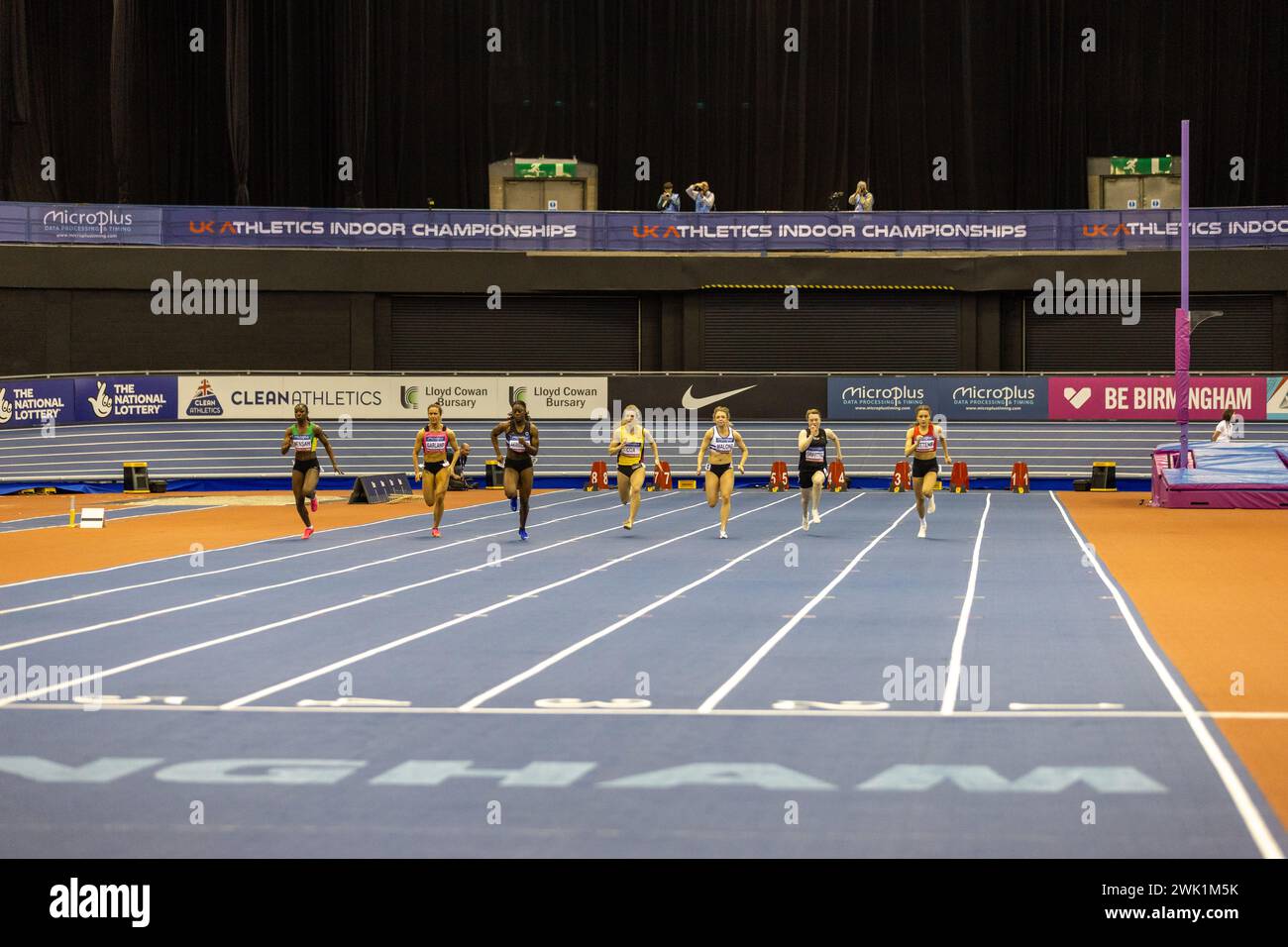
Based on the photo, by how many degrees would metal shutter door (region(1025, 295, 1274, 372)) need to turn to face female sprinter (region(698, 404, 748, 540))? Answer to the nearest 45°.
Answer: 0° — it already faces them

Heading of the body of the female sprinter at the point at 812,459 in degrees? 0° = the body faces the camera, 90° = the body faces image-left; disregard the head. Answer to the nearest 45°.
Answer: approximately 0°

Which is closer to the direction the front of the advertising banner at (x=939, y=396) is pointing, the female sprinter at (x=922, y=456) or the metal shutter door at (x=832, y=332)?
the female sprinter

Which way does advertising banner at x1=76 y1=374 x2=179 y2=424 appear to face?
toward the camera

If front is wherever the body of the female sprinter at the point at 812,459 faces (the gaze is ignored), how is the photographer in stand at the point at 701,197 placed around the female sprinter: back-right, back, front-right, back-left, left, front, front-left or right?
back

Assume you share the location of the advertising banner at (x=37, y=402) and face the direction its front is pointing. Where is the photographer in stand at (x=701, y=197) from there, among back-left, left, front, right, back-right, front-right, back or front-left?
left

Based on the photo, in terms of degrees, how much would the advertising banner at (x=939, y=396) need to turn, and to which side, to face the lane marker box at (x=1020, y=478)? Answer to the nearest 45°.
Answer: approximately 45° to its left

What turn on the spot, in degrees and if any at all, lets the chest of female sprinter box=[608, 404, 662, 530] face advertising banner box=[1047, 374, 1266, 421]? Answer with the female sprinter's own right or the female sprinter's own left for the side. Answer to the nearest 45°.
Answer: approximately 135° to the female sprinter's own left

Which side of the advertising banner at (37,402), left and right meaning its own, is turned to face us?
front

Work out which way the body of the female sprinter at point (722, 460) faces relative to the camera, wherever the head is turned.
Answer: toward the camera

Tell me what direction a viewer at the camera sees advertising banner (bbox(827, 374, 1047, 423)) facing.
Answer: facing the viewer

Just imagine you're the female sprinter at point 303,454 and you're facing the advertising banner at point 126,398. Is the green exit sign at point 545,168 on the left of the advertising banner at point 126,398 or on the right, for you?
right

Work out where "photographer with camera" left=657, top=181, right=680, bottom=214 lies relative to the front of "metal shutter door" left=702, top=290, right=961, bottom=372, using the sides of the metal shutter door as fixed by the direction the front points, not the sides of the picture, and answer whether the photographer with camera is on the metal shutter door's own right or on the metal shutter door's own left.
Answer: on the metal shutter door's own right

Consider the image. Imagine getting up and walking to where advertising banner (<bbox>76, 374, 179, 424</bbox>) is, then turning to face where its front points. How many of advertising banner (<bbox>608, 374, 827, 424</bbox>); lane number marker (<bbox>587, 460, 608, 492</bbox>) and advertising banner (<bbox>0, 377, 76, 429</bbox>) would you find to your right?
1
